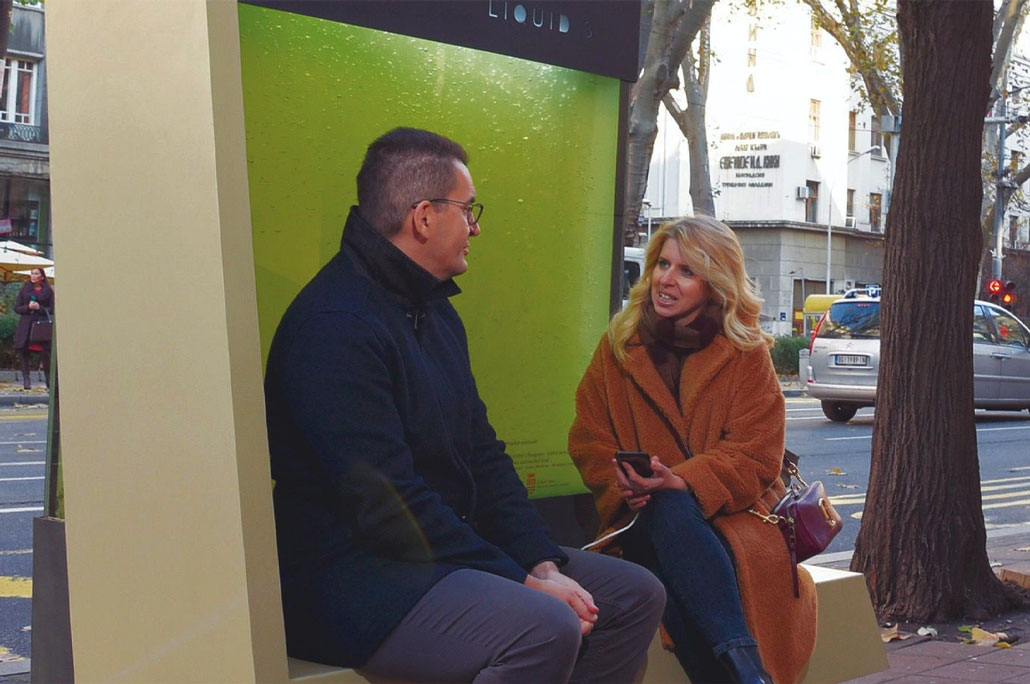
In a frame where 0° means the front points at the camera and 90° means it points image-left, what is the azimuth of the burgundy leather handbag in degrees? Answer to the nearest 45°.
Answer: approximately 315°

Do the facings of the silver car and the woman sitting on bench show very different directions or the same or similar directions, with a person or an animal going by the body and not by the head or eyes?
very different directions

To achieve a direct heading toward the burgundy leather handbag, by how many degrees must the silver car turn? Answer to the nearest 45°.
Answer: approximately 135° to its right

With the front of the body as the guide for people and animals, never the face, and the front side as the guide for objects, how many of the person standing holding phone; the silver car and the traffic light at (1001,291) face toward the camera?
2

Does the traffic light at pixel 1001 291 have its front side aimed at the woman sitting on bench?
yes

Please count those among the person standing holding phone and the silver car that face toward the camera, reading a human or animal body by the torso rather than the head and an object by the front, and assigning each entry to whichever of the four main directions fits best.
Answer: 1

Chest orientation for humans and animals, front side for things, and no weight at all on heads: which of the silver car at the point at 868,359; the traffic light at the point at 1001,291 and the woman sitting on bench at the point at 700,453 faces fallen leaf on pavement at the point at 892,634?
the traffic light

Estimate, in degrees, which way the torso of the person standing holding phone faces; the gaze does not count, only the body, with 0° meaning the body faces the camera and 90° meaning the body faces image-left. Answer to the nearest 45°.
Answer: approximately 0°

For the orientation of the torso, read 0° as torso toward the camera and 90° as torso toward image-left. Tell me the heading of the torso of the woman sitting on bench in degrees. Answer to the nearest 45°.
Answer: approximately 45°

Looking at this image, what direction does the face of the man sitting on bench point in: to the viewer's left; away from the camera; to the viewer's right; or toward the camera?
to the viewer's right

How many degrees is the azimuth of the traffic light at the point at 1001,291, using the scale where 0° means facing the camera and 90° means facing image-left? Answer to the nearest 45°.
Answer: approximately 0°
